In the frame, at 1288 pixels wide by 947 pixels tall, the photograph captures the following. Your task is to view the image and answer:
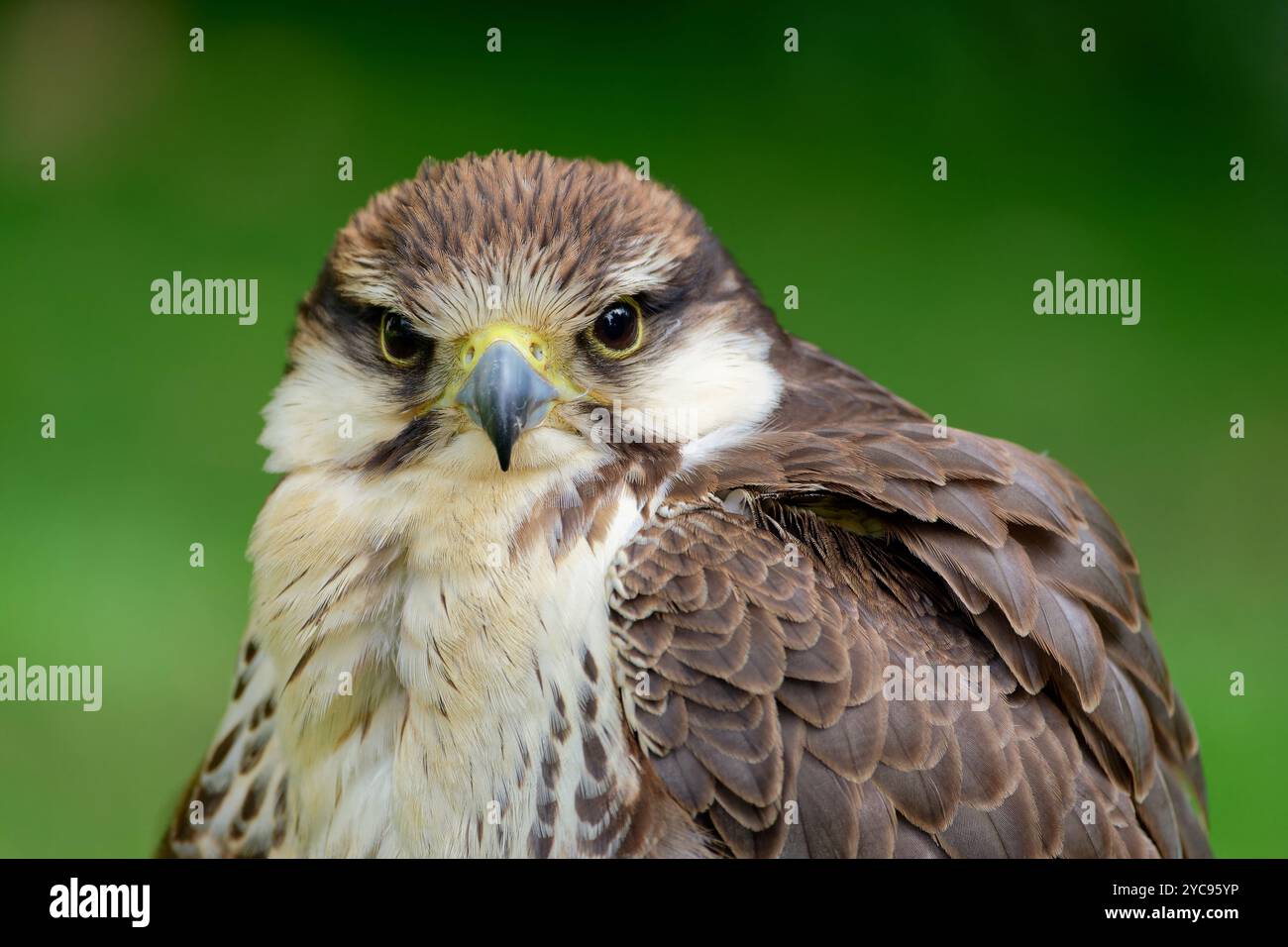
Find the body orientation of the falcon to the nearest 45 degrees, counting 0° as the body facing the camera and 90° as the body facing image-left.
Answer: approximately 45°
